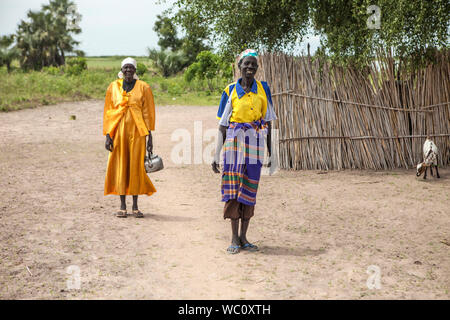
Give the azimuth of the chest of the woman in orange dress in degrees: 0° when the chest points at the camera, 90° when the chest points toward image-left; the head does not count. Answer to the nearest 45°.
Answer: approximately 0°

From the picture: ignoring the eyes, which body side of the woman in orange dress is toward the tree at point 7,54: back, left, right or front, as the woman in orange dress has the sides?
back

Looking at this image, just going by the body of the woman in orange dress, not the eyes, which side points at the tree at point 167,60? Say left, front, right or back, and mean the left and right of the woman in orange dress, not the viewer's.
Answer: back

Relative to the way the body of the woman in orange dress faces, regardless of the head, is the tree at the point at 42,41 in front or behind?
behind

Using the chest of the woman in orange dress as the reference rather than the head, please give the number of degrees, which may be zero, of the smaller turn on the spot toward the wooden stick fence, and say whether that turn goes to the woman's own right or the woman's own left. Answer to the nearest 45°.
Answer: approximately 135° to the woman's own left

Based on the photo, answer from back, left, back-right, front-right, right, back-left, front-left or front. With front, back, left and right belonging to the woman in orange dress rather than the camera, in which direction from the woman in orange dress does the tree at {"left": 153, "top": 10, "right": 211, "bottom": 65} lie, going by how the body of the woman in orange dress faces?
back
